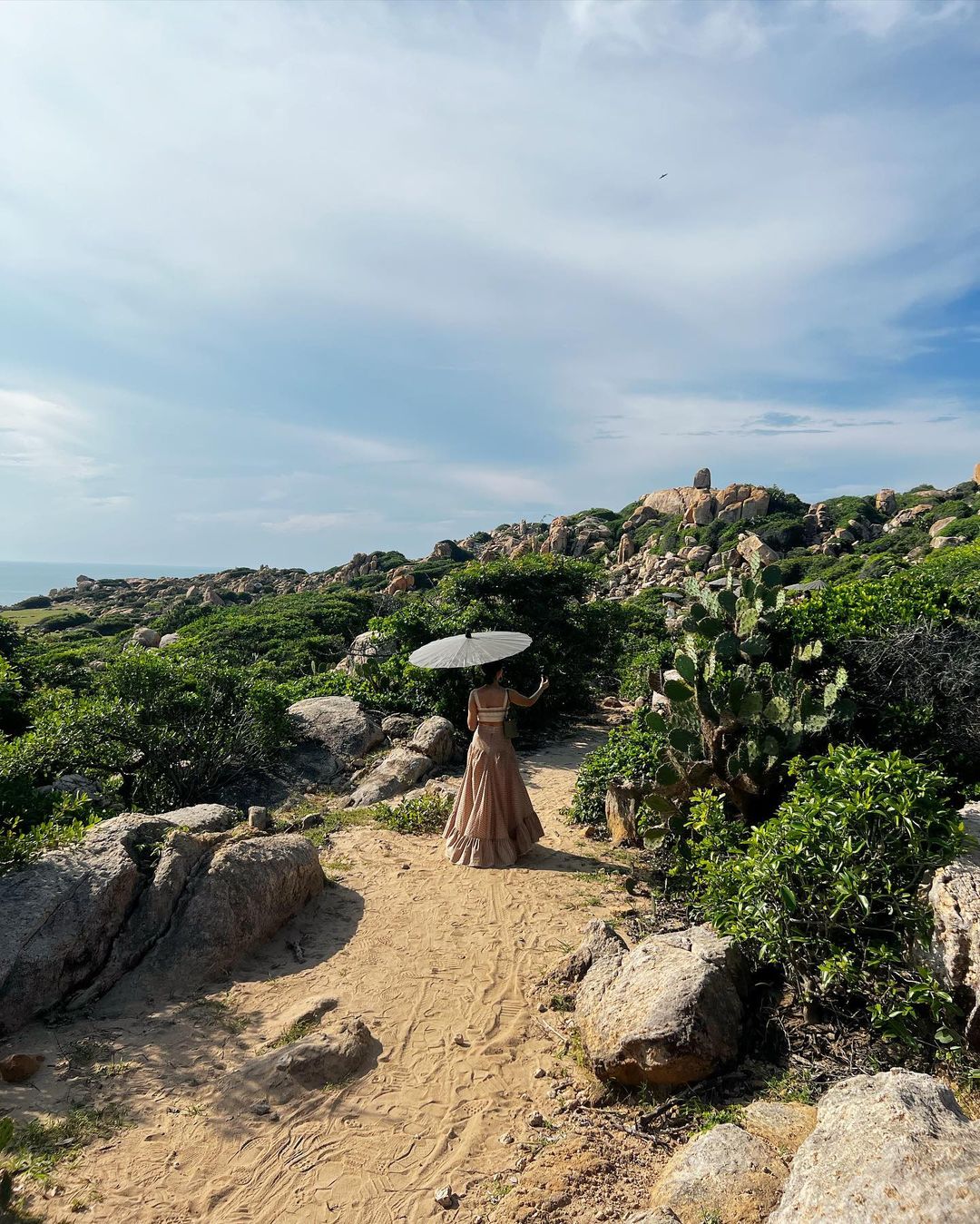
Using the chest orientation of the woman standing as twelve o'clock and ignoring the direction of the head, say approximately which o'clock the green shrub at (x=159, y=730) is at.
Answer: The green shrub is roughly at 10 o'clock from the woman standing.

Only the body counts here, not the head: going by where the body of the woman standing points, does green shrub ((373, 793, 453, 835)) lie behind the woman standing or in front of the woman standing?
in front

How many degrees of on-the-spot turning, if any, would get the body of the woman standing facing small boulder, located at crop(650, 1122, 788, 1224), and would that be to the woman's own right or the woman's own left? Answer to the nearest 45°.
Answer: approximately 180°

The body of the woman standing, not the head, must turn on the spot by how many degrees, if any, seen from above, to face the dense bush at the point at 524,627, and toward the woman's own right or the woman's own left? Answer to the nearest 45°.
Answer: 0° — they already face it

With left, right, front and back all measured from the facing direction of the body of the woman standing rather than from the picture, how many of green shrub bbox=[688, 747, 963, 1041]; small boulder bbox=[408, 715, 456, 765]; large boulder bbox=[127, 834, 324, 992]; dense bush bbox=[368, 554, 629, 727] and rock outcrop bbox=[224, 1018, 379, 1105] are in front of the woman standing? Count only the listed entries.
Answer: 2

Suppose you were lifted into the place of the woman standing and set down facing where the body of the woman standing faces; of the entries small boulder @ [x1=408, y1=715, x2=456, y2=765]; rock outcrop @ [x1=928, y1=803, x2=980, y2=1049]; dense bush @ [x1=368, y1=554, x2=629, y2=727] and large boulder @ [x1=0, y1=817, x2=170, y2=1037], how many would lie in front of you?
2

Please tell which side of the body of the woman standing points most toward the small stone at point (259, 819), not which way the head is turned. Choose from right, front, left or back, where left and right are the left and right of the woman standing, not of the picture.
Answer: left

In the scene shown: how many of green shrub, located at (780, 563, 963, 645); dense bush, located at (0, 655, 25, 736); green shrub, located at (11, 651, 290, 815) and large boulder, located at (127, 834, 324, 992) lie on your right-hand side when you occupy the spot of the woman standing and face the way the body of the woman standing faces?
1

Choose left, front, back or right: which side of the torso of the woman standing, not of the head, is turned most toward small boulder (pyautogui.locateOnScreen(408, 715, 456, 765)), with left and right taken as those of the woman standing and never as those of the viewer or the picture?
front

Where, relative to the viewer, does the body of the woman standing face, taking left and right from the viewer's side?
facing away from the viewer

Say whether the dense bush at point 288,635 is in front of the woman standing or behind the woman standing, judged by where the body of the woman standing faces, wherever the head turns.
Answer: in front

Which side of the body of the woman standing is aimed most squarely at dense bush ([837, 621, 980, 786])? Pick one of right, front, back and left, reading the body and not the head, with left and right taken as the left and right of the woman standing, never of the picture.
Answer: right

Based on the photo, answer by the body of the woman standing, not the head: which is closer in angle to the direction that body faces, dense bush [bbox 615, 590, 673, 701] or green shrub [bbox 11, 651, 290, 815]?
the dense bush

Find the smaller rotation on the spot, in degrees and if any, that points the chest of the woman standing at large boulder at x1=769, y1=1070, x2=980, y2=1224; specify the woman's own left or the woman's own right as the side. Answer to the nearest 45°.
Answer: approximately 180°
